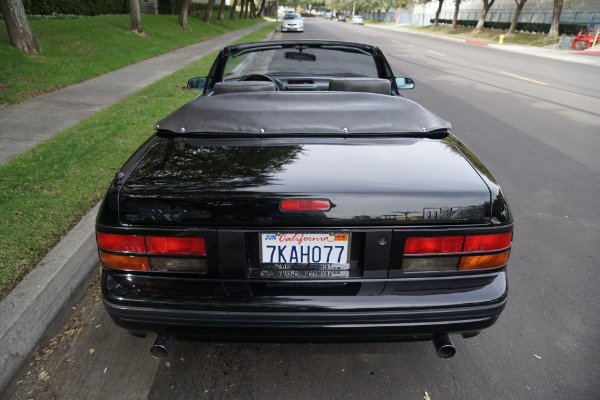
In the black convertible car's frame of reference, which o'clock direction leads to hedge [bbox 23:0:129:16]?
The hedge is roughly at 11 o'clock from the black convertible car.

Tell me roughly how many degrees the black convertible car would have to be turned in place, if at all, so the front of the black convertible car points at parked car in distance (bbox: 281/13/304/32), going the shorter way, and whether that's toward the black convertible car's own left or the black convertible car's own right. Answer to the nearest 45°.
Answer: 0° — it already faces it

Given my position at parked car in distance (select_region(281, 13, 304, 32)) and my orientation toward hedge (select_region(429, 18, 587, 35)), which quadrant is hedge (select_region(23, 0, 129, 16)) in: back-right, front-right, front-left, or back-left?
back-right

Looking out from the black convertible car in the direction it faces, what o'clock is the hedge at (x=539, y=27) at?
The hedge is roughly at 1 o'clock from the black convertible car.

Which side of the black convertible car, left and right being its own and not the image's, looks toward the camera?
back
